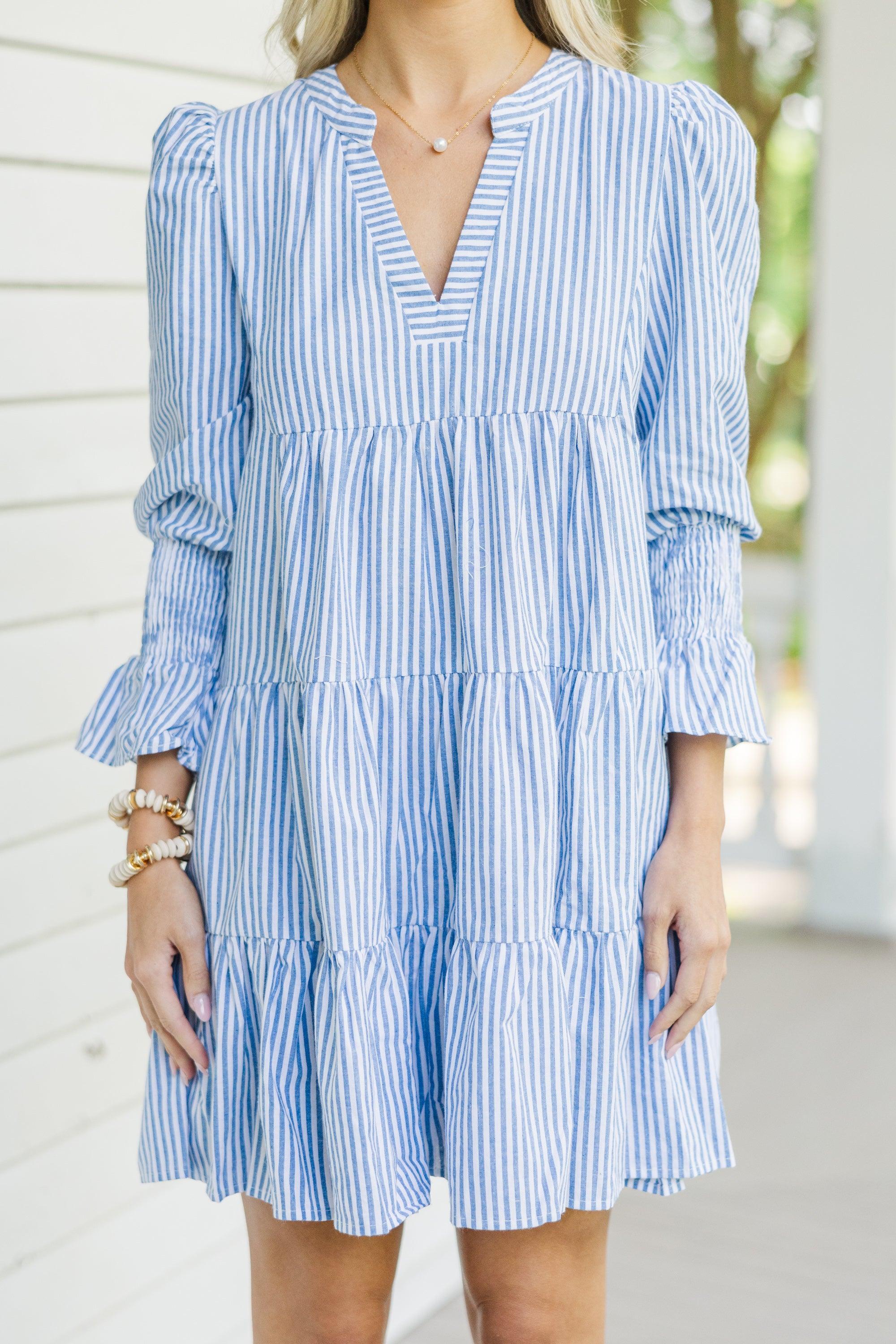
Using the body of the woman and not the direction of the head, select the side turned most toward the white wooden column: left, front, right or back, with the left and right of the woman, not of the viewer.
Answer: back

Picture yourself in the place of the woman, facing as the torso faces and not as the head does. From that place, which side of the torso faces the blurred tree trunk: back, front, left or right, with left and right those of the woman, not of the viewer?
back

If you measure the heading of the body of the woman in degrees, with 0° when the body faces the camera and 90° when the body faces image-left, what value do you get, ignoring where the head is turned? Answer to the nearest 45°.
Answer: approximately 0°

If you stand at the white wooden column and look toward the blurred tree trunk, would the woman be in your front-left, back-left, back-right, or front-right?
back-left
